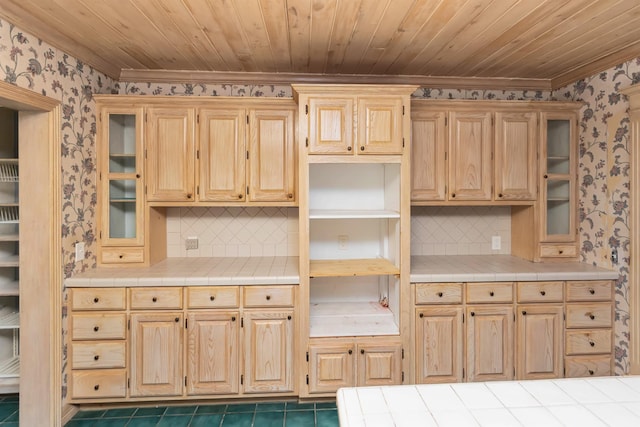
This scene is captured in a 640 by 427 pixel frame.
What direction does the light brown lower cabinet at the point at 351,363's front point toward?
toward the camera

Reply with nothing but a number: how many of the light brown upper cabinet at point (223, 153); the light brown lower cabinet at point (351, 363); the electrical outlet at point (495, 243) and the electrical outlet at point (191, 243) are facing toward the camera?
4

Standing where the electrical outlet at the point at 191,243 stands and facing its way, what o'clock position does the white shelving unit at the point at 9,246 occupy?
The white shelving unit is roughly at 3 o'clock from the electrical outlet.

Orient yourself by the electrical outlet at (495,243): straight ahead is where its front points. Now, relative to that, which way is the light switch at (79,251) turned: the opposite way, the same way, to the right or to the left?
to the left

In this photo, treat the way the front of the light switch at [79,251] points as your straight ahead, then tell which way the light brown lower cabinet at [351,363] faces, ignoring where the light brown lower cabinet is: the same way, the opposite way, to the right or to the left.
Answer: to the right

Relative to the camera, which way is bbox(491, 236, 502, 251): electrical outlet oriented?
toward the camera

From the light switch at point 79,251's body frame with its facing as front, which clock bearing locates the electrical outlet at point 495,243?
the electrical outlet at point 495,243 is roughly at 11 o'clock from the light switch at point 79,251.

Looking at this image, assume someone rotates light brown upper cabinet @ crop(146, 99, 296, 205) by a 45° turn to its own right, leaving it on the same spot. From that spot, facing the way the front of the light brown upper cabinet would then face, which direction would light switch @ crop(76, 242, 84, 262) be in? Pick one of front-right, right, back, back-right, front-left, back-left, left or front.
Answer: front-right

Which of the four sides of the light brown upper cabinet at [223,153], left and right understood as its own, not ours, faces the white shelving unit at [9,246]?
right

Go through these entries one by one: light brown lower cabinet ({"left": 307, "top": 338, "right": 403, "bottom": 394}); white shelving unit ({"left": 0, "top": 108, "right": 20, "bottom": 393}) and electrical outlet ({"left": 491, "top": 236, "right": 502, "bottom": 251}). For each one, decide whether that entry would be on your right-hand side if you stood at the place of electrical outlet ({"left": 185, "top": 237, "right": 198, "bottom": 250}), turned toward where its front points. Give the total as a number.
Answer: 1

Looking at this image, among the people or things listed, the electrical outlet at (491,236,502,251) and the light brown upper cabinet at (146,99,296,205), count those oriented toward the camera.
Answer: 2

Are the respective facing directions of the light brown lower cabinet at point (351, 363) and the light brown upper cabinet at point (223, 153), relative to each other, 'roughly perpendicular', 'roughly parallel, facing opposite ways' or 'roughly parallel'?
roughly parallel

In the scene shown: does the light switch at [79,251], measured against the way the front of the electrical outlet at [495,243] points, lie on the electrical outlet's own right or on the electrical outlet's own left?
on the electrical outlet's own right

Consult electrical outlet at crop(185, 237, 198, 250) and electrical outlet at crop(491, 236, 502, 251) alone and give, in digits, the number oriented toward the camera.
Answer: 2

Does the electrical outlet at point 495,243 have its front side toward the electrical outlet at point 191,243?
no

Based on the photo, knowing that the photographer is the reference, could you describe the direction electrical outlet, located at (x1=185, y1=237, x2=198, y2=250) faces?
facing the viewer
